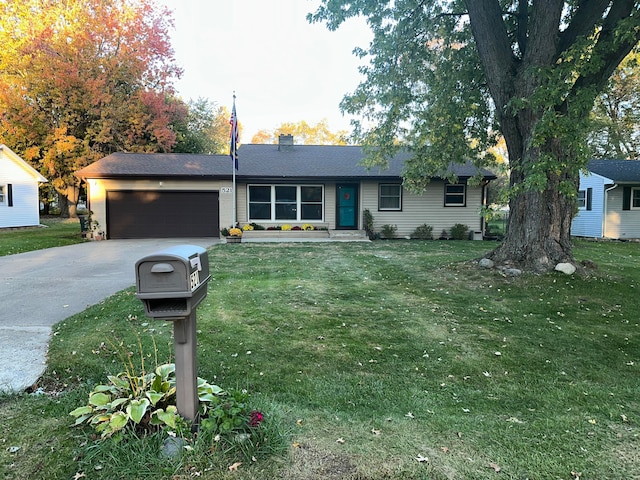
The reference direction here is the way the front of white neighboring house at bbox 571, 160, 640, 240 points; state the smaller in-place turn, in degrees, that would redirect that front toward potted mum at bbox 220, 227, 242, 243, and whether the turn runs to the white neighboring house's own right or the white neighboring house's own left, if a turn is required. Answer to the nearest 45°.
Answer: approximately 90° to the white neighboring house's own right

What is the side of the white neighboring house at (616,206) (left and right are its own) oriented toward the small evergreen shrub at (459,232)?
right

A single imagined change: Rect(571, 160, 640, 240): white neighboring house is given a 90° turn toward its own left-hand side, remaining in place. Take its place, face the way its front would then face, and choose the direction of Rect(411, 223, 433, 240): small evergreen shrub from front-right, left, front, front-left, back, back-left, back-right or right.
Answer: back

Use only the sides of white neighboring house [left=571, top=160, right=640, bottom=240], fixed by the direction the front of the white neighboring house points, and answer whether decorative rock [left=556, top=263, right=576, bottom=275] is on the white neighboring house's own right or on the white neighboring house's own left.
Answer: on the white neighboring house's own right

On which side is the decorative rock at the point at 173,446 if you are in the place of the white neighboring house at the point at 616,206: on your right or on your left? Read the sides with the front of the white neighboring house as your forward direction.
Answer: on your right

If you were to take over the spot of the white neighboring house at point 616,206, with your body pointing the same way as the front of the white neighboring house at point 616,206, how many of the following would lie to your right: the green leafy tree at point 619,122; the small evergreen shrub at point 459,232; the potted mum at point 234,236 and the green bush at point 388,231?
3

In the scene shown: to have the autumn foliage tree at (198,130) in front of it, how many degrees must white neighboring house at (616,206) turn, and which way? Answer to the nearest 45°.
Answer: approximately 135° to its right

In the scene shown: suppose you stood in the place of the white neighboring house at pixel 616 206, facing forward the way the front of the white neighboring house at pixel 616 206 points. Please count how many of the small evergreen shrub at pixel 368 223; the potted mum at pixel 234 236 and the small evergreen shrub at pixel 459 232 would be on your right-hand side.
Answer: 3

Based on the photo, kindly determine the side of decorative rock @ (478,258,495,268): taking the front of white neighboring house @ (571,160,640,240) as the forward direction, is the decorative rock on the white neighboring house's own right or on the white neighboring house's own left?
on the white neighboring house's own right

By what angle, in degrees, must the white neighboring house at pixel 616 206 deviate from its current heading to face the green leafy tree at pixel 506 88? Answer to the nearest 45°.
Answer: approximately 45° to its right

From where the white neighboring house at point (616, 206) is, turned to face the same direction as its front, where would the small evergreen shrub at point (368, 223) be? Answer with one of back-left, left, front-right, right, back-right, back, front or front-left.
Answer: right

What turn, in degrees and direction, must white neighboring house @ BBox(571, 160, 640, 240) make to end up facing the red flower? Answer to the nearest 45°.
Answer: approximately 45° to its right

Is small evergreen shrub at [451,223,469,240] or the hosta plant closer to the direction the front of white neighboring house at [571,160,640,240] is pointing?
the hosta plant

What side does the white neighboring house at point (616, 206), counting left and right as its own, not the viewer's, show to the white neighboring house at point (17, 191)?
right

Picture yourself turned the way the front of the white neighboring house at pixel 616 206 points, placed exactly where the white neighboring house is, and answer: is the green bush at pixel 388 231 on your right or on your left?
on your right

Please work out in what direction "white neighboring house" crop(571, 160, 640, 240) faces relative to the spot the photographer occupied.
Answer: facing the viewer and to the right of the viewer

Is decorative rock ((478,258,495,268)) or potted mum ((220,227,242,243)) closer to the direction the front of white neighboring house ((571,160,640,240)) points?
the decorative rock

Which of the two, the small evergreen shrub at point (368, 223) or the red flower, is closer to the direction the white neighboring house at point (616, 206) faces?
the red flower
